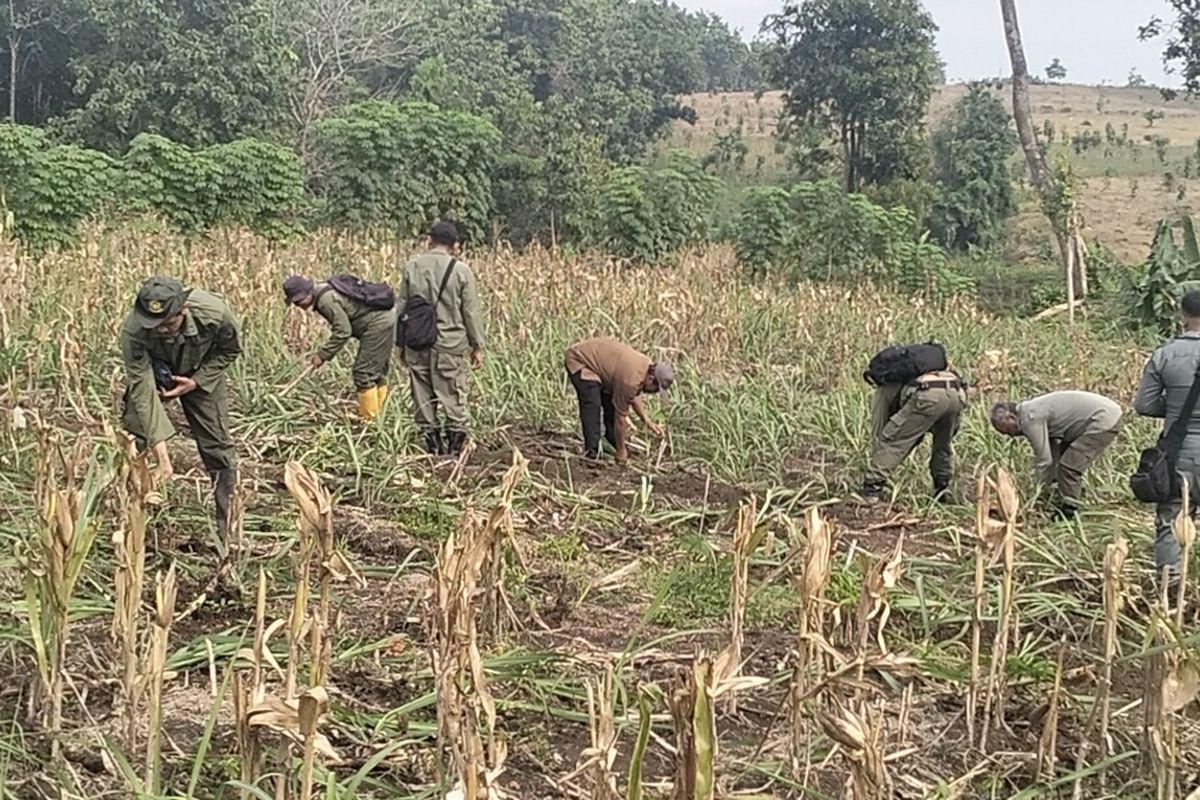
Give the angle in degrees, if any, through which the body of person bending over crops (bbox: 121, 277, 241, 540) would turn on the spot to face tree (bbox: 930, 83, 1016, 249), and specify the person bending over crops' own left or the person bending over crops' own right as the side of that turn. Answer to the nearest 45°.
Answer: approximately 180°

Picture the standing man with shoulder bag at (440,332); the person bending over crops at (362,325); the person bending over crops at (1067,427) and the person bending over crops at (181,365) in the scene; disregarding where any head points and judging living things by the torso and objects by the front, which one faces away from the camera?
the standing man with shoulder bag

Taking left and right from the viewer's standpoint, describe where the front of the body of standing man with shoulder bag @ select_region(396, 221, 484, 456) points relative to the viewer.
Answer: facing away from the viewer

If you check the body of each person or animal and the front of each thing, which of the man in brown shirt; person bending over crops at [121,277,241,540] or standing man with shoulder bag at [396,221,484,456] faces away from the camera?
the standing man with shoulder bag

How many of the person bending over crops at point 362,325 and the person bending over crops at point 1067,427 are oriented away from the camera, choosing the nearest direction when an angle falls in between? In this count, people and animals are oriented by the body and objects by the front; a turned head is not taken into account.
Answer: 0

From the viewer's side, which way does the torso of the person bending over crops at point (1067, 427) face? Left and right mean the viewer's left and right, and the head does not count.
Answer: facing to the left of the viewer

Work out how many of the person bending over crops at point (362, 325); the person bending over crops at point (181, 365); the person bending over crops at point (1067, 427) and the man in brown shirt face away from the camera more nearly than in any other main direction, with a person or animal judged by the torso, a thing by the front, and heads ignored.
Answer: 0

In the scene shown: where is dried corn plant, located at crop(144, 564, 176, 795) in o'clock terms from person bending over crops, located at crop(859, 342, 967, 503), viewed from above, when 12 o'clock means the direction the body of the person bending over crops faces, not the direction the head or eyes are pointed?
The dried corn plant is roughly at 8 o'clock from the person bending over crops.

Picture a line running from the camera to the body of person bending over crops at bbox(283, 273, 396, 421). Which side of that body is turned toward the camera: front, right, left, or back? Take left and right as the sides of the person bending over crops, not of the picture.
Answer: left

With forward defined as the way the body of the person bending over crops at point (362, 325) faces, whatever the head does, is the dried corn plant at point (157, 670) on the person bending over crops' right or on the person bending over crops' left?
on the person bending over crops' left

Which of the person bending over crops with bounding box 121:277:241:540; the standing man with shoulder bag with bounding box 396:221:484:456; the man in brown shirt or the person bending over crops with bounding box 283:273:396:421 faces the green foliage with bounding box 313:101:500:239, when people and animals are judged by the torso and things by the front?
the standing man with shoulder bag

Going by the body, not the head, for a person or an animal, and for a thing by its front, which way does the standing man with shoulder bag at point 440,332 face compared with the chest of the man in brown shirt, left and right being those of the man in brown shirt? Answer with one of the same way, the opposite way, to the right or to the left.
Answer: to the left

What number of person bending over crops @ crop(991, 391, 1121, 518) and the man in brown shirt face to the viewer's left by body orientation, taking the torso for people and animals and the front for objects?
1

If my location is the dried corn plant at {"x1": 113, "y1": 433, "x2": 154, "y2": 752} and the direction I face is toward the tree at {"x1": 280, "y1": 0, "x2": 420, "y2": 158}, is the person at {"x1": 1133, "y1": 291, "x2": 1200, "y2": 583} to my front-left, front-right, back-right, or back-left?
front-right

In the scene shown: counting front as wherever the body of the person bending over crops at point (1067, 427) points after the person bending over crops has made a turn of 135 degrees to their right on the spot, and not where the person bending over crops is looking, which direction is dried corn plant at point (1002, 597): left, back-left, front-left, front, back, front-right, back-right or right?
back-right

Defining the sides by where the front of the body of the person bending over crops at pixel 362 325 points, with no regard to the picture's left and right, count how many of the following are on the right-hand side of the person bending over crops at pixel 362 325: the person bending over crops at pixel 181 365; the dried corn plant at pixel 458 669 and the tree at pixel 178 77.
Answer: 1

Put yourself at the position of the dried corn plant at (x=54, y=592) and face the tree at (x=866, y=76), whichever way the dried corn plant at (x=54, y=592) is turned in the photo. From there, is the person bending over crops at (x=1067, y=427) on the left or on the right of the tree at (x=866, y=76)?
right

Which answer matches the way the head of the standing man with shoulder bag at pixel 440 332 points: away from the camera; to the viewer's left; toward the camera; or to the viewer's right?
away from the camera

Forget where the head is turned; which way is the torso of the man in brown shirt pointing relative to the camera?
to the viewer's right
